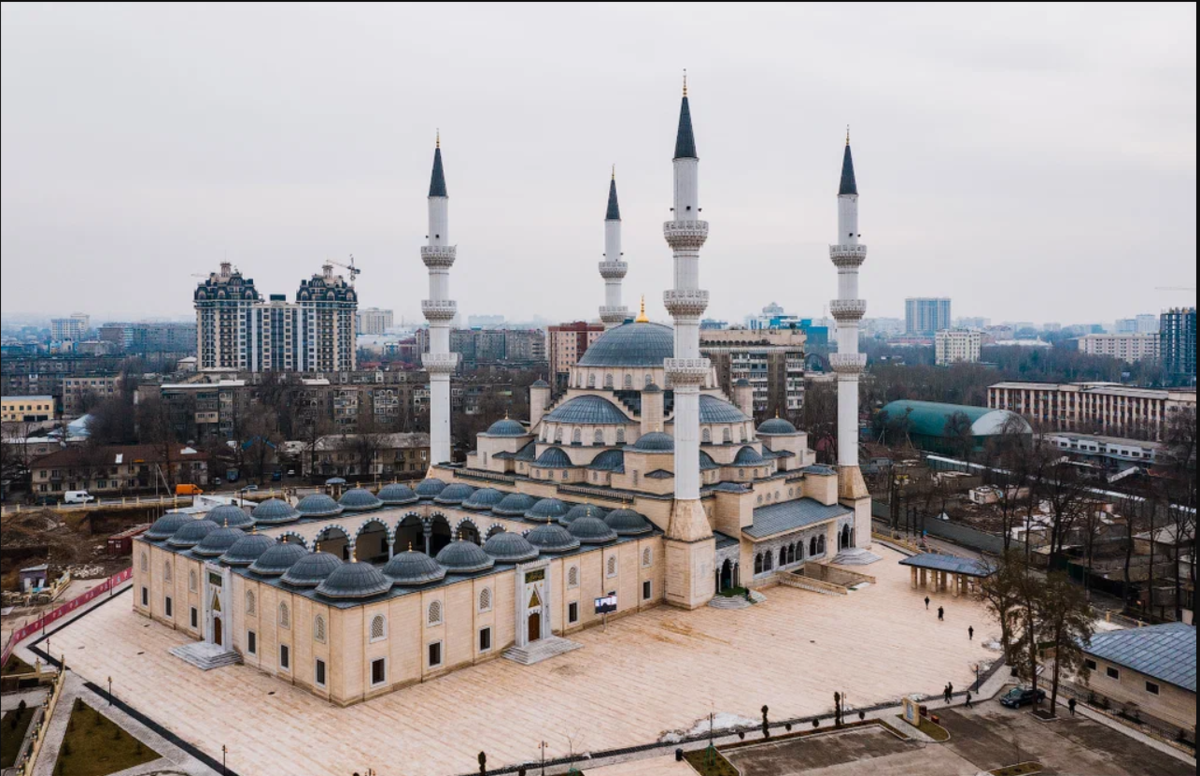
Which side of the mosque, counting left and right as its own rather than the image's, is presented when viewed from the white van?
right

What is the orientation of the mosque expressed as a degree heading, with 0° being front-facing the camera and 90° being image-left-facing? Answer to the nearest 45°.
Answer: approximately 45°

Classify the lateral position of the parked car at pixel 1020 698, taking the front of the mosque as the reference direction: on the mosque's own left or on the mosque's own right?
on the mosque's own left
